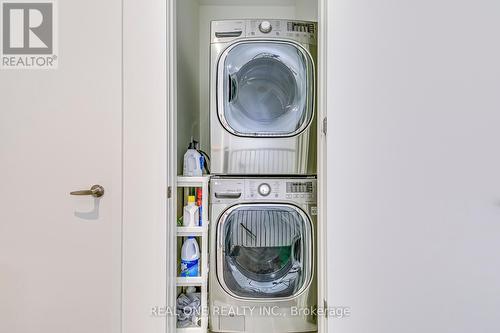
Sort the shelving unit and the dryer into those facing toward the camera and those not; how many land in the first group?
2

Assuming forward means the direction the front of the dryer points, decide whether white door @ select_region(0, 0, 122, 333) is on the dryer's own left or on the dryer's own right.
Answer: on the dryer's own right

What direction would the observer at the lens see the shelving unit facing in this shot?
facing the viewer

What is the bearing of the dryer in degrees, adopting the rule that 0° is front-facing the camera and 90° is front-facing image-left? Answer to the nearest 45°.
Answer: approximately 0°

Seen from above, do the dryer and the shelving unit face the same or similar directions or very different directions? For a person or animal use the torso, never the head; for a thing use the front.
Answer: same or similar directions
